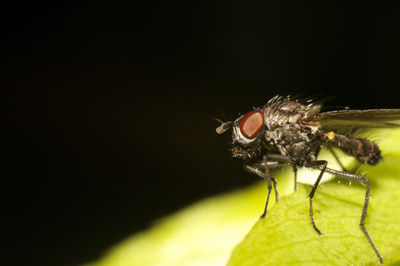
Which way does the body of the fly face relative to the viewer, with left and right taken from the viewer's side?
facing to the left of the viewer
